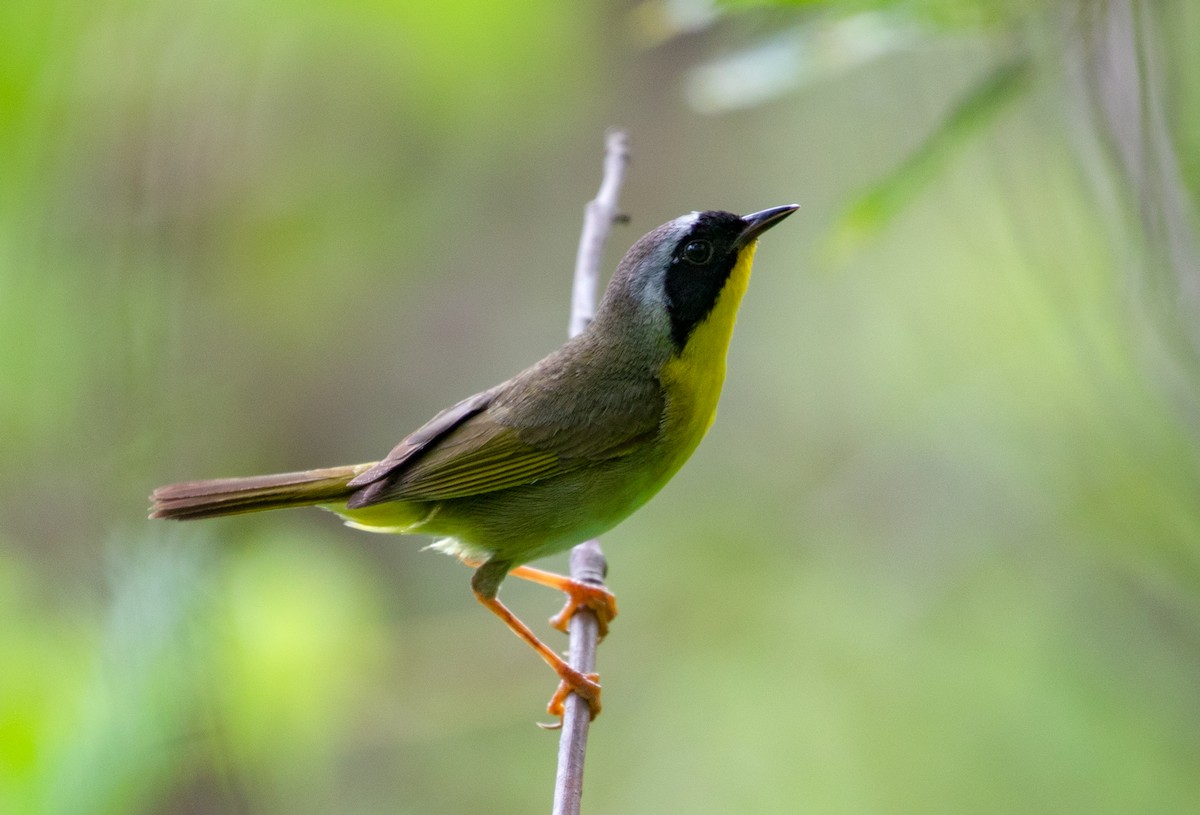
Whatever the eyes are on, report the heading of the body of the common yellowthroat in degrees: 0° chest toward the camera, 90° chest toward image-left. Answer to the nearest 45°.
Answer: approximately 270°
